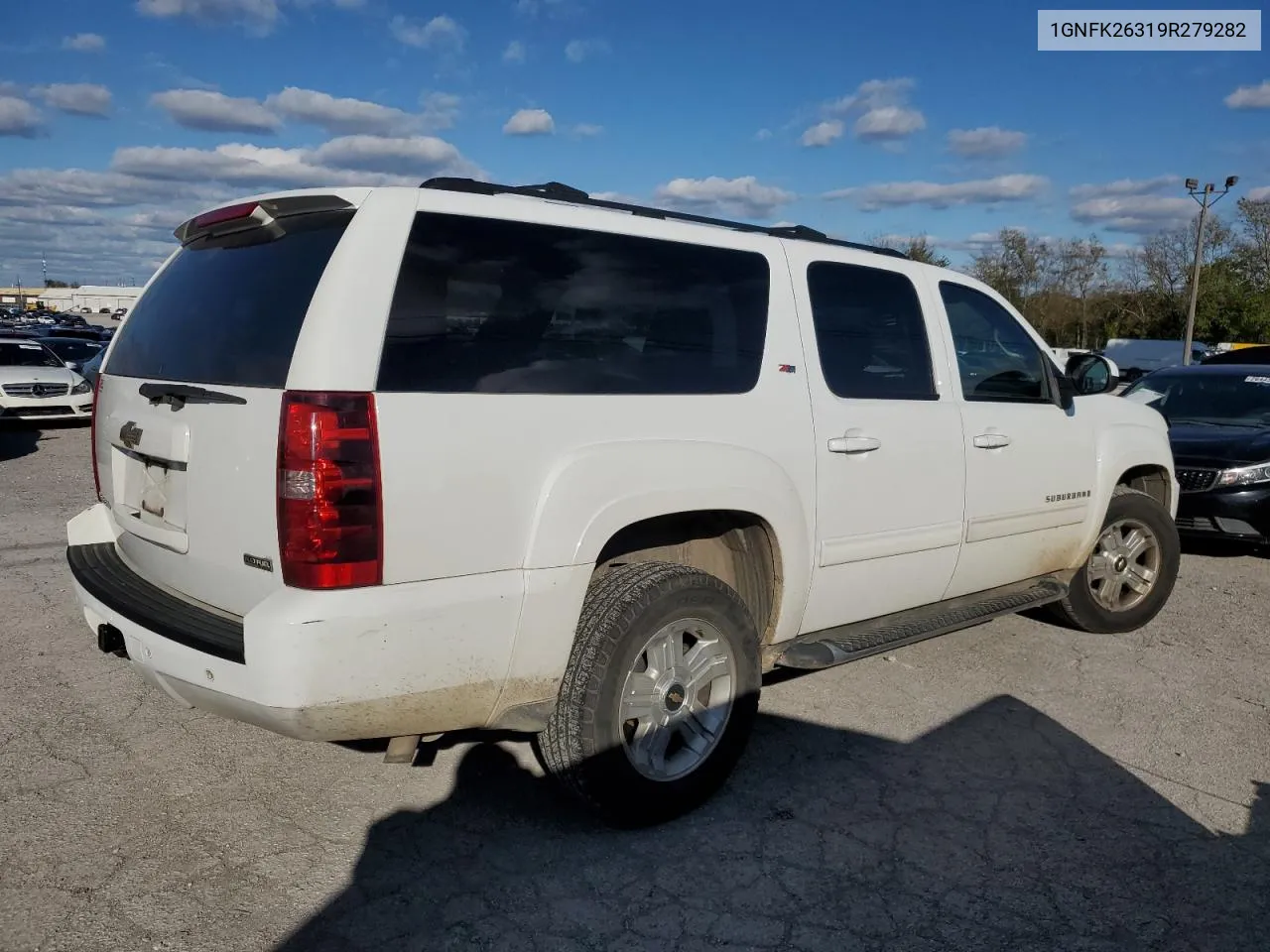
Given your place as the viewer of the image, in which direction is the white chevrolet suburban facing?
facing away from the viewer and to the right of the viewer
